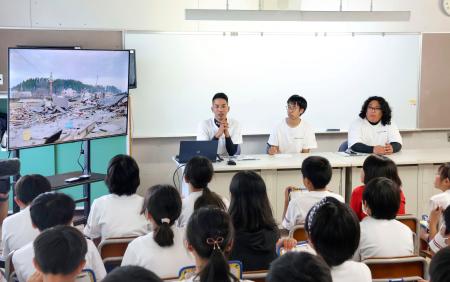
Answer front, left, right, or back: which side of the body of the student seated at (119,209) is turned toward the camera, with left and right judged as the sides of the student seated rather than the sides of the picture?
back

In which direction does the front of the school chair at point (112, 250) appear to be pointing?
away from the camera

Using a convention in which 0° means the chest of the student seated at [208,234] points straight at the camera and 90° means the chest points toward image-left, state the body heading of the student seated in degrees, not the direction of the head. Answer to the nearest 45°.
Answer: approximately 180°

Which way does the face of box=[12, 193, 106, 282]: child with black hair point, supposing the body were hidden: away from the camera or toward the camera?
away from the camera

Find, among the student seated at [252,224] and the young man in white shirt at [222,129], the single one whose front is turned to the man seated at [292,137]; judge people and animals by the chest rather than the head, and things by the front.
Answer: the student seated at [252,224]

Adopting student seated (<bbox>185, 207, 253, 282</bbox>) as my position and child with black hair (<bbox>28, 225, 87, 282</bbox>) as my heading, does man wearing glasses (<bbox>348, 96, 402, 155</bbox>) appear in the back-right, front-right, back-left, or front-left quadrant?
back-right

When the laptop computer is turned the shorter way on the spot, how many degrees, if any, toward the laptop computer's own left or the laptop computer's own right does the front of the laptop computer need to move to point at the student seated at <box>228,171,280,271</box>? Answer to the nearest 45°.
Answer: approximately 180°

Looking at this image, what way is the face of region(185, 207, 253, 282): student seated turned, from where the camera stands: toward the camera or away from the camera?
away from the camera

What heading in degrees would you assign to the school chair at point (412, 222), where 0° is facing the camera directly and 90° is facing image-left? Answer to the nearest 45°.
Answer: approximately 180°

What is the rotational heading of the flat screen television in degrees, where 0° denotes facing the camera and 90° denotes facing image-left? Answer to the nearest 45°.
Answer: approximately 315°
